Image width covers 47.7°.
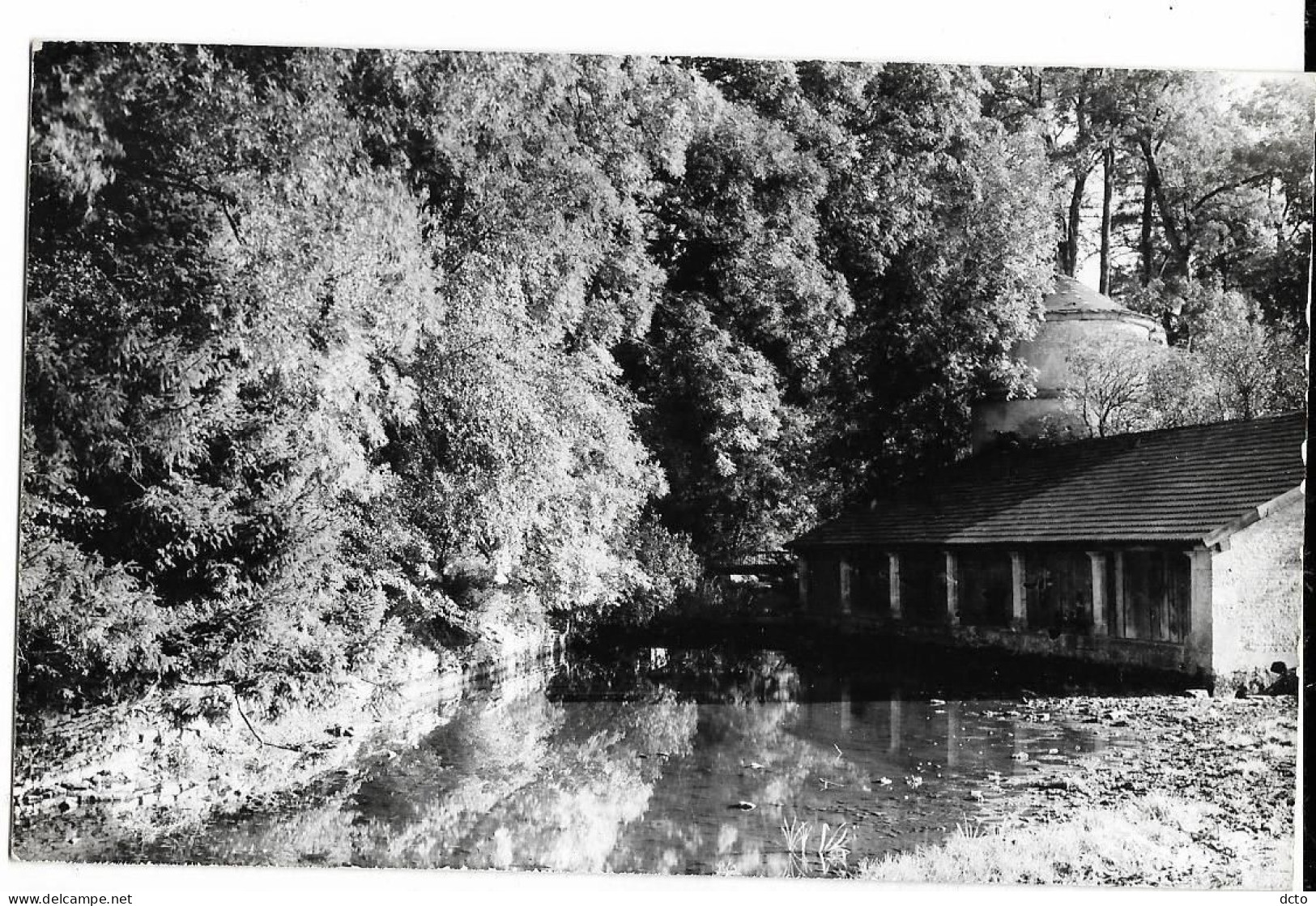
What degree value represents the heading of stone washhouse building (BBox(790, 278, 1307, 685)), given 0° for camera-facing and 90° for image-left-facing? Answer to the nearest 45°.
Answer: approximately 45°
